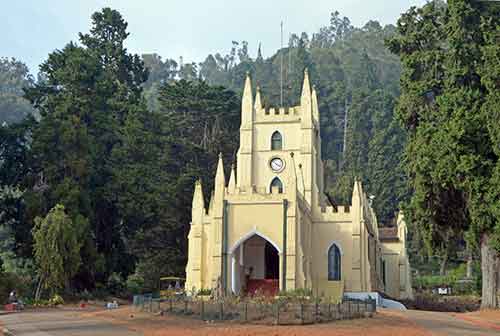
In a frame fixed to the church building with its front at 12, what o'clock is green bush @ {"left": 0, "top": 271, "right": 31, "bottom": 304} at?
The green bush is roughly at 3 o'clock from the church building.

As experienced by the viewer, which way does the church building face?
facing the viewer

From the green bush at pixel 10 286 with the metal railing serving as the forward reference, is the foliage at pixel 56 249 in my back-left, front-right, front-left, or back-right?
front-left

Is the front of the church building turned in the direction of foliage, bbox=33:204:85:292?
no

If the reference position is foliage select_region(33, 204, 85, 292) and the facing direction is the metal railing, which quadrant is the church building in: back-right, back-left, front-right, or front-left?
front-left

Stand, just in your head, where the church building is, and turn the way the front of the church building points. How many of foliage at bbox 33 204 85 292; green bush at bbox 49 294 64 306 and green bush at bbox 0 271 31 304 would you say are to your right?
3

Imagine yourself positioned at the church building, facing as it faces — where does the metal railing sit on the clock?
The metal railing is roughly at 12 o'clock from the church building.

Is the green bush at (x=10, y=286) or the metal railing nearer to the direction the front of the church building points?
the metal railing

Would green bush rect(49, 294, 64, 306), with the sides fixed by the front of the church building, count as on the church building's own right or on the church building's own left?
on the church building's own right
